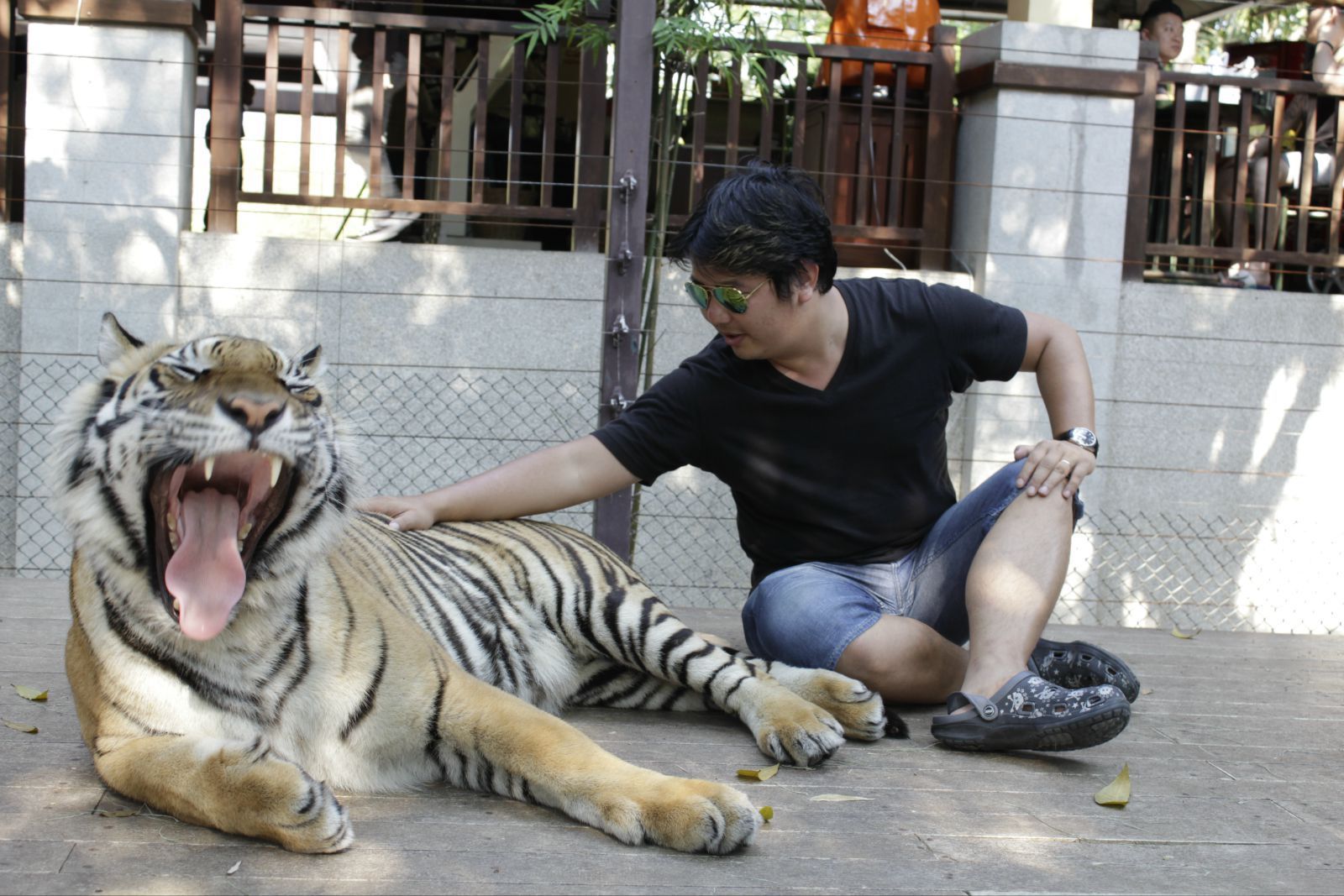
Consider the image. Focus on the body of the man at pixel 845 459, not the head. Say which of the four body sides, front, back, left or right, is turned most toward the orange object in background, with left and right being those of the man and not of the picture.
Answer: back

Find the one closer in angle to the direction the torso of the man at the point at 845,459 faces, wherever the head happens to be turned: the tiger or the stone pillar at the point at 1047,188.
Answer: the tiger

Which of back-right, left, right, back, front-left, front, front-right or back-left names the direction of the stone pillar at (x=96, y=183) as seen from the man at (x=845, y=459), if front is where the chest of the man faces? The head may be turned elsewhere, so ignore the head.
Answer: back-right

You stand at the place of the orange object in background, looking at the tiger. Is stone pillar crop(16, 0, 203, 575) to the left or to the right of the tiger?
right

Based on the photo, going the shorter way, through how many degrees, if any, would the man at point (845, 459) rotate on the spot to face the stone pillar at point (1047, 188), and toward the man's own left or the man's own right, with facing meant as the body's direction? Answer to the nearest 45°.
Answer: approximately 180°

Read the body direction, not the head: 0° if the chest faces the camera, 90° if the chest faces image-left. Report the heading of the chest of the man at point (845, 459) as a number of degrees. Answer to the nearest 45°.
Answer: approximately 0°

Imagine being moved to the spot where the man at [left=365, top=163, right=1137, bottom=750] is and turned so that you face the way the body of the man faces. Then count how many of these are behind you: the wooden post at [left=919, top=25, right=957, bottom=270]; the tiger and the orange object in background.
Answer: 2

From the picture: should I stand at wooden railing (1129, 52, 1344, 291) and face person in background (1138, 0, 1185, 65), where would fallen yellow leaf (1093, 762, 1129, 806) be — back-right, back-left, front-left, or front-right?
back-left

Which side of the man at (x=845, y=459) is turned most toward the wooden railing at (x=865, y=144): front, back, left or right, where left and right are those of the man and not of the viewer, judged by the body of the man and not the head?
back

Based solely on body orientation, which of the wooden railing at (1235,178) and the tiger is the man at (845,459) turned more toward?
the tiger
